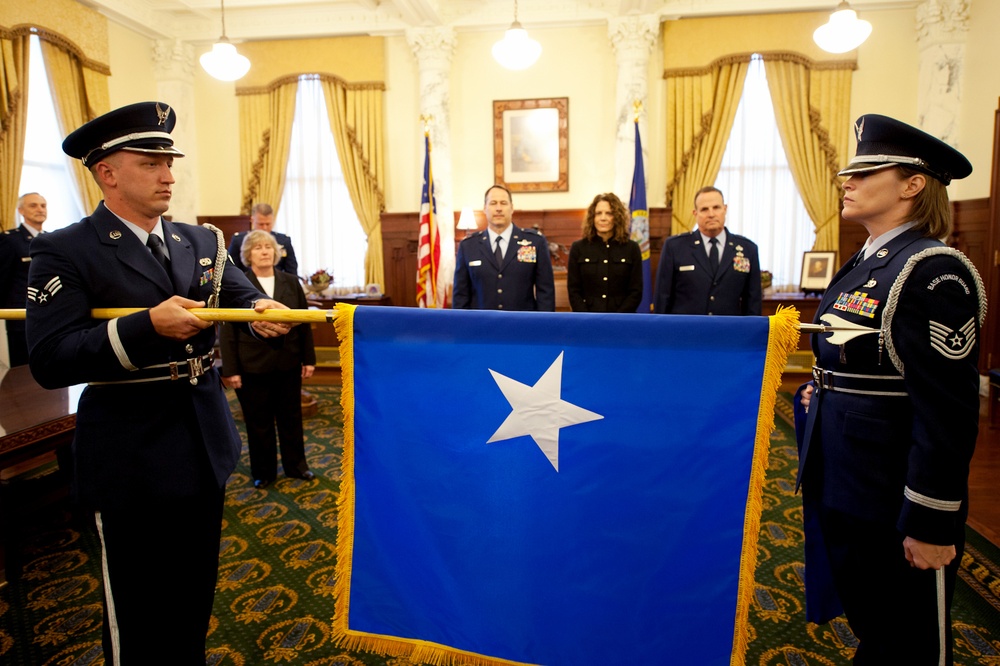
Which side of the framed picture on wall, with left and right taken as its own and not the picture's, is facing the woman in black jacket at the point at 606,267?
front

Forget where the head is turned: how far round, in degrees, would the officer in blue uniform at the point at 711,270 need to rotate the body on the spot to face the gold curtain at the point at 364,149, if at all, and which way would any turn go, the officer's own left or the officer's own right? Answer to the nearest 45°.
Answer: approximately 135° to the officer's own right

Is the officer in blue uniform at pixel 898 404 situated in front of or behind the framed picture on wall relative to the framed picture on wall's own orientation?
in front

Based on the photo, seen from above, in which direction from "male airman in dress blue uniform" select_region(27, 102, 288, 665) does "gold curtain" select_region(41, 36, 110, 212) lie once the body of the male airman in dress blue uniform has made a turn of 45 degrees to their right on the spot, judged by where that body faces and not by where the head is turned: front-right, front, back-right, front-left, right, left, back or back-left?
back

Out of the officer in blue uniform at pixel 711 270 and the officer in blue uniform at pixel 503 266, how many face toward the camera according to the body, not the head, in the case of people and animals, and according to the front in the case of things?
2

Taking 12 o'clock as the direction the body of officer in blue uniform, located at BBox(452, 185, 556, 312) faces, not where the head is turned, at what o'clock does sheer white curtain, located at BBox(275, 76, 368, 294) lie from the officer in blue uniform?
The sheer white curtain is roughly at 5 o'clock from the officer in blue uniform.

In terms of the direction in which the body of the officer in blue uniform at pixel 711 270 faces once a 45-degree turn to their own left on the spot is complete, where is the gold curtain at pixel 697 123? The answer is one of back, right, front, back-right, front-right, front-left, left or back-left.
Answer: back-left

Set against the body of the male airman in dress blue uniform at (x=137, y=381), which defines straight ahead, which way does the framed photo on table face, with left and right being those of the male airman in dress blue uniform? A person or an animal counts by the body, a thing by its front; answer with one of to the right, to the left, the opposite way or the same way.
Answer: to the right

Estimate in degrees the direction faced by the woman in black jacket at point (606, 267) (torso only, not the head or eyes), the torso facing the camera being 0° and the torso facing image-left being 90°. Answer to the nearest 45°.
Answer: approximately 0°

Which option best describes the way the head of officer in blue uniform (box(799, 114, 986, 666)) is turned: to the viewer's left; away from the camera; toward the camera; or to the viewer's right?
to the viewer's left

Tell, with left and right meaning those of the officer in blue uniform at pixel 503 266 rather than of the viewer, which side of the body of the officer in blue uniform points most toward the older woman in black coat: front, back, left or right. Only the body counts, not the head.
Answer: right

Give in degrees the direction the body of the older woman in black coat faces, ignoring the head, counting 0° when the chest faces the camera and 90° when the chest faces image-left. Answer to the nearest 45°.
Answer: approximately 0°

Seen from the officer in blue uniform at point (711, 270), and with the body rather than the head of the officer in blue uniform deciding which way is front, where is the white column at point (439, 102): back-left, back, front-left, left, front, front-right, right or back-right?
back-right
